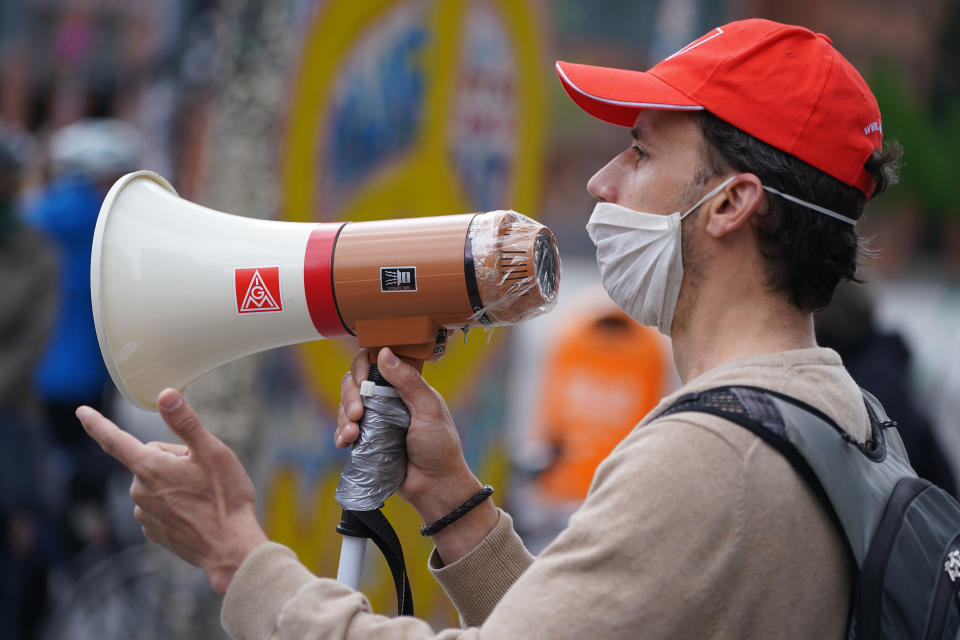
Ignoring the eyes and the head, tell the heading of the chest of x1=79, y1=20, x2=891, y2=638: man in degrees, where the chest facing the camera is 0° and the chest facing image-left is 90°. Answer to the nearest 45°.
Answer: approximately 90°

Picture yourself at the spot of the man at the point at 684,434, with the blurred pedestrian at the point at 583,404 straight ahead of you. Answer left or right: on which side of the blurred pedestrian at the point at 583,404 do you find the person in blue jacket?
left

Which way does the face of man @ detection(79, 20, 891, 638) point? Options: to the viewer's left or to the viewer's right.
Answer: to the viewer's left

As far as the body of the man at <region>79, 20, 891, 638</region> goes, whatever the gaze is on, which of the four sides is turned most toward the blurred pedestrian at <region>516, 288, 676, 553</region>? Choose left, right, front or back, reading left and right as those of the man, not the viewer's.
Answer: right

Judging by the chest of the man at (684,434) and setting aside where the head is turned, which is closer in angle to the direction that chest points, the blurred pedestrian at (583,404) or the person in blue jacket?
the person in blue jacket

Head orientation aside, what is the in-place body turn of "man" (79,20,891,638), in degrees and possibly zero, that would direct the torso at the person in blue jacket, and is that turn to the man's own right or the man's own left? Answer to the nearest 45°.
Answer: approximately 45° to the man's own right

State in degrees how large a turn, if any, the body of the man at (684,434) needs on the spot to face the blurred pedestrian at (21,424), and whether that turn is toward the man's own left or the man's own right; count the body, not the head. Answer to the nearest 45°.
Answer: approximately 45° to the man's own right

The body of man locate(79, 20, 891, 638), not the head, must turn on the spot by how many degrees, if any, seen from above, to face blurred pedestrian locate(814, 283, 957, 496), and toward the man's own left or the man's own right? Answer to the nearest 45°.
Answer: approximately 135° to the man's own right
